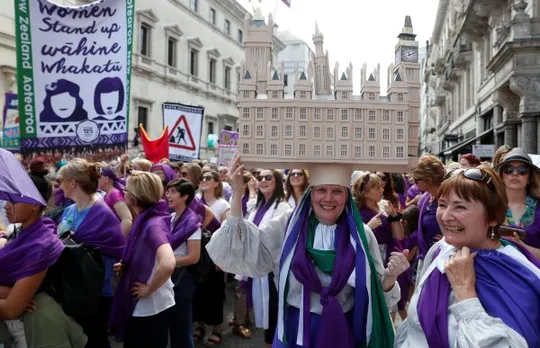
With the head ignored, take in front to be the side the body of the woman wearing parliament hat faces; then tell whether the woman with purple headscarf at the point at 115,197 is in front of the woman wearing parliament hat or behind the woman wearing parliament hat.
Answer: behind

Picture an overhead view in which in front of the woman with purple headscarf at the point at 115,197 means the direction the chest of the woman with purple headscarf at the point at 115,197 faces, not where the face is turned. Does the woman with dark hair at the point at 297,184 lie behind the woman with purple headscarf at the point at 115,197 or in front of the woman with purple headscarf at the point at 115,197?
behind

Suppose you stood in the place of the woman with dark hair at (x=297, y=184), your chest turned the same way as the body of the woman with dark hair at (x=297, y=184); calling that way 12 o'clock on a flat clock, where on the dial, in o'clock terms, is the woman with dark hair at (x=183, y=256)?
the woman with dark hair at (x=183, y=256) is roughly at 1 o'clock from the woman with dark hair at (x=297, y=184).

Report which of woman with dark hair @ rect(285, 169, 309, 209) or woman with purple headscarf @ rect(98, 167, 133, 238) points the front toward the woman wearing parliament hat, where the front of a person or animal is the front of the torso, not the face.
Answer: woman with dark hair @ rect(285, 169, 309, 209)

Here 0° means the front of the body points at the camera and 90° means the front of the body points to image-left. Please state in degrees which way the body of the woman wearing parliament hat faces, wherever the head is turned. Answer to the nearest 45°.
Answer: approximately 0°

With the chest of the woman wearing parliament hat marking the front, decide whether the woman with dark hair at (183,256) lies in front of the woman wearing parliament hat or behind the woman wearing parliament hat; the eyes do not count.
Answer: behind

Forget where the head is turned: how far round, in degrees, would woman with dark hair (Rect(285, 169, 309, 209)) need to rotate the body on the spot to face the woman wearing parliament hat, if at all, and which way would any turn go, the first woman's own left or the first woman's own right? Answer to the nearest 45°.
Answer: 0° — they already face them

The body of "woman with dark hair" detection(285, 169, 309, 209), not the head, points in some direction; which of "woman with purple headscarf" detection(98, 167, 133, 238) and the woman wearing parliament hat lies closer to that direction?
the woman wearing parliament hat

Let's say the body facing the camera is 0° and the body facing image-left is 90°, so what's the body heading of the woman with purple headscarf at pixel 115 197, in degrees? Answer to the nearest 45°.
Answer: approximately 90°

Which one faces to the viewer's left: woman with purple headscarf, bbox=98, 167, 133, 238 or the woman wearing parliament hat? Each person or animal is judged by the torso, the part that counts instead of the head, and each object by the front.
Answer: the woman with purple headscarf

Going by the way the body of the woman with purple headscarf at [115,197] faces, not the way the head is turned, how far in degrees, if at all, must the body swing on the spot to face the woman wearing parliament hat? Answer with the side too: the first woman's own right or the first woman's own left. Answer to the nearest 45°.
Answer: approximately 90° to the first woman's own left
